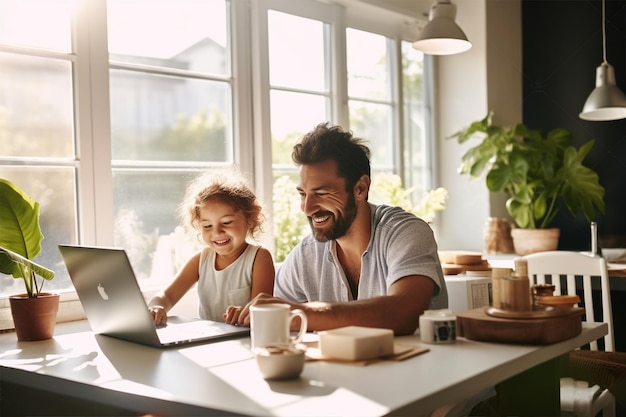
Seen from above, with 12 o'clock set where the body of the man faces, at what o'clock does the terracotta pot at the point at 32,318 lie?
The terracotta pot is roughly at 1 o'clock from the man.

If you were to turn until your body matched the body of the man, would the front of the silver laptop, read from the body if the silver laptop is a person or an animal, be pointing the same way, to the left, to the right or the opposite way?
the opposite way

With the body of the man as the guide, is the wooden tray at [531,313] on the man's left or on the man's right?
on the man's left

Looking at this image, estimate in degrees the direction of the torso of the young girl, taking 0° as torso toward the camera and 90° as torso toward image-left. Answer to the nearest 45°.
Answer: approximately 45°

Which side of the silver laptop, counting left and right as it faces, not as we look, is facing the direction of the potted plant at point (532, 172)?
front

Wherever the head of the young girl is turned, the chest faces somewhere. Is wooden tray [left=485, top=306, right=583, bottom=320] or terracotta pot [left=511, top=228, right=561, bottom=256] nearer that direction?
the wooden tray

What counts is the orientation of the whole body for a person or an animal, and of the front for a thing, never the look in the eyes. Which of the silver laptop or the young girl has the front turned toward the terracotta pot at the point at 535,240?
the silver laptop

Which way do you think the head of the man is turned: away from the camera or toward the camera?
toward the camera

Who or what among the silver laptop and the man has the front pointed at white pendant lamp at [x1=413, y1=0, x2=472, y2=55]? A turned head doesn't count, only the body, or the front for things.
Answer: the silver laptop

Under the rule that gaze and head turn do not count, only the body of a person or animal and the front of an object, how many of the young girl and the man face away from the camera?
0

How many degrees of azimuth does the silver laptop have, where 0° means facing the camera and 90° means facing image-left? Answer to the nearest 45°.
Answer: approximately 225°

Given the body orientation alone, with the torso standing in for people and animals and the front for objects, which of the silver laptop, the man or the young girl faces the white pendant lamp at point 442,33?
the silver laptop

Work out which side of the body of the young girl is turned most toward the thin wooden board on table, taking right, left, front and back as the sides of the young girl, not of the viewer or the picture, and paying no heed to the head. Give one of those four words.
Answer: left

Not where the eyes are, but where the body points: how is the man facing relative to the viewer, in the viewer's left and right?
facing the viewer and to the left of the viewer

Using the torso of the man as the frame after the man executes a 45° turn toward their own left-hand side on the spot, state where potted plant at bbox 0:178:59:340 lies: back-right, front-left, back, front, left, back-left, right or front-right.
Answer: right

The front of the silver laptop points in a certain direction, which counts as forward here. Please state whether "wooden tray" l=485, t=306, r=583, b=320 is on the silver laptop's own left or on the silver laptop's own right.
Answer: on the silver laptop's own right
